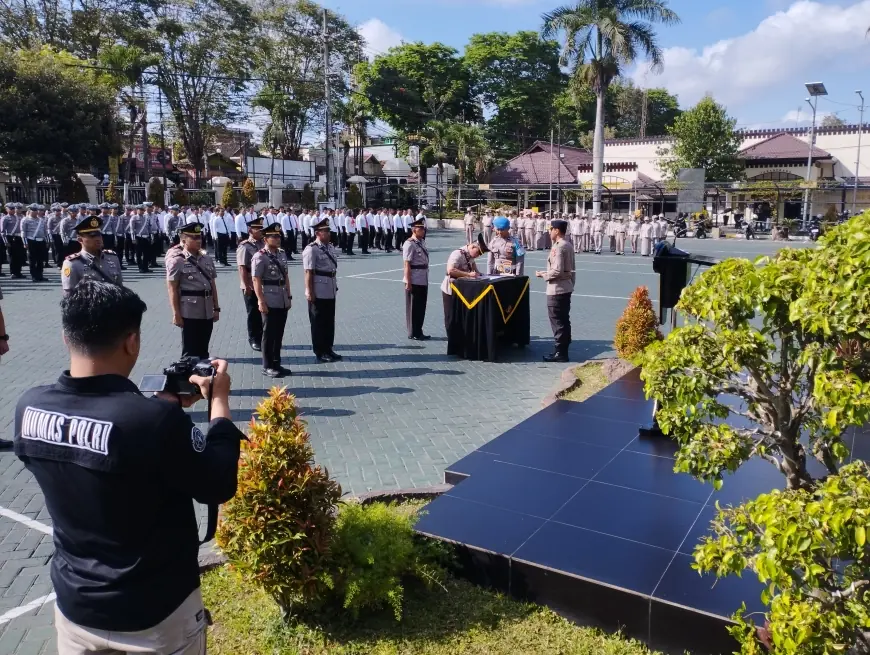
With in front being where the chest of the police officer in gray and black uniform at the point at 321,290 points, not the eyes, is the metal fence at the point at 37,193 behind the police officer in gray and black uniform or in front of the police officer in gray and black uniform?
behind

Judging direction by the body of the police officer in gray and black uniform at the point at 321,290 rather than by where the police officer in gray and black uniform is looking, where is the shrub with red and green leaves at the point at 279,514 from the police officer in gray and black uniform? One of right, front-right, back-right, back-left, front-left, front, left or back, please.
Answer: front-right

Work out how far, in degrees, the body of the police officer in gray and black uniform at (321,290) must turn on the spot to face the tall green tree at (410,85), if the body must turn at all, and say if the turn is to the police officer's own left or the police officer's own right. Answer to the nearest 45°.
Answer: approximately 135° to the police officer's own left

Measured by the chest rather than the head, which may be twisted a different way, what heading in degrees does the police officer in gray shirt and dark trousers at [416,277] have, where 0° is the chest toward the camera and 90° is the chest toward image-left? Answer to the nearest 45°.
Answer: approximately 315°

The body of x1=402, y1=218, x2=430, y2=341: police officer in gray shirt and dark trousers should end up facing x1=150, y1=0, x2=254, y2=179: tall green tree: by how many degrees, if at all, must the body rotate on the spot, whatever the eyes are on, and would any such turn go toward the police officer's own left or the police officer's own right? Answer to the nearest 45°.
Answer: approximately 135° to the police officer's own left

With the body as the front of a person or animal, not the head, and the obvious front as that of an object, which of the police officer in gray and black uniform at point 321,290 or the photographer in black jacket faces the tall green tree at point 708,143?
the photographer in black jacket

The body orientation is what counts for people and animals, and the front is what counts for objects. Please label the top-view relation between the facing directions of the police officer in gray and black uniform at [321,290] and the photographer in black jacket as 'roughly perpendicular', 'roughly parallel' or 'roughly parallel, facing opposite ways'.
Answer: roughly perpendicular

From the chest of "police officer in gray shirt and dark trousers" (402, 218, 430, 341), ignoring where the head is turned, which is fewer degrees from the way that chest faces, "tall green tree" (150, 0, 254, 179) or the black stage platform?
the black stage platform

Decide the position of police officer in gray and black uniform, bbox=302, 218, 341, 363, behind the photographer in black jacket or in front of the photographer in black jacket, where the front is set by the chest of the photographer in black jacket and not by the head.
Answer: in front

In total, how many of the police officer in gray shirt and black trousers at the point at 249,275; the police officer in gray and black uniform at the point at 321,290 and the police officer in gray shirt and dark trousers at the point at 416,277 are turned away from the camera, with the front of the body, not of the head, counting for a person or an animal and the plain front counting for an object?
0

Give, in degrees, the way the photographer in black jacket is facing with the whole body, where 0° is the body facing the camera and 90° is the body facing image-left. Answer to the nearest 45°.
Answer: approximately 225°

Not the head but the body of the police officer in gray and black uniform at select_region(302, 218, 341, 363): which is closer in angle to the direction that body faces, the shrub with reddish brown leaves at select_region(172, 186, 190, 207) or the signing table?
the signing table

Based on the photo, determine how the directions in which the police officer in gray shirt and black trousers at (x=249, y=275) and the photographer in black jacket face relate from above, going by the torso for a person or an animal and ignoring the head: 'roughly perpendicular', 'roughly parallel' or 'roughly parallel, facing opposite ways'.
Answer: roughly perpendicular
